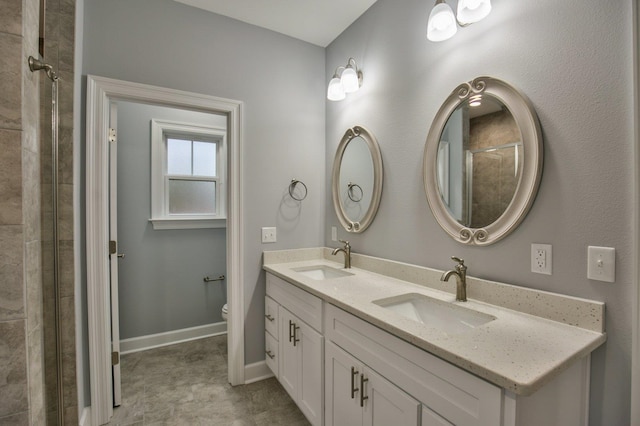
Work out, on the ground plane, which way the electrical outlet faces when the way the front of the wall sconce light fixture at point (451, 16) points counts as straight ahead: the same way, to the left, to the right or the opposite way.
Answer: the same way

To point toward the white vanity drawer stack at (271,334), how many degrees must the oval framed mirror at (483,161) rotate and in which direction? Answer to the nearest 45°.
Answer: approximately 45° to its right

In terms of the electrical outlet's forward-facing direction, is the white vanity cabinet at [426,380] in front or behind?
in front

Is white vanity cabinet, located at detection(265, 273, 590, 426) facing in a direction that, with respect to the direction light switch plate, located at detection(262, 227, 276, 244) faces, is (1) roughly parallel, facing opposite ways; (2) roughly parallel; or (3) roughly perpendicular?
roughly perpendicular

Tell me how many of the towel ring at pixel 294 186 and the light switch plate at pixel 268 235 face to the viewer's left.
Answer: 0

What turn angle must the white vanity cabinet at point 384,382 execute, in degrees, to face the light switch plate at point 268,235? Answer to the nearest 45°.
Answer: approximately 90° to its right

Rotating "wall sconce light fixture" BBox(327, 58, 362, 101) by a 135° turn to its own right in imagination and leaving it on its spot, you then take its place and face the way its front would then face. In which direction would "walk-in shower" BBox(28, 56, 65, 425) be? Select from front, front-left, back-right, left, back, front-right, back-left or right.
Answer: back-left

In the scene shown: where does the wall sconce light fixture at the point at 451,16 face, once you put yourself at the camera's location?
facing the viewer and to the left of the viewer

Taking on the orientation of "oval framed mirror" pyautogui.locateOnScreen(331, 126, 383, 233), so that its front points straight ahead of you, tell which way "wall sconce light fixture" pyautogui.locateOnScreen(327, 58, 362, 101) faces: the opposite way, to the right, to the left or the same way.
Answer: the same way

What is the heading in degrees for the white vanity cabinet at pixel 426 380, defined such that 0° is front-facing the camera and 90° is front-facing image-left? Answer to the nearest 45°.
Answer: approximately 45°

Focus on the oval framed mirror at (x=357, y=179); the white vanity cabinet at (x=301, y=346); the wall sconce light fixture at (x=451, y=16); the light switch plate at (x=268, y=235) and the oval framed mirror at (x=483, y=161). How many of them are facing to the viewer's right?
0

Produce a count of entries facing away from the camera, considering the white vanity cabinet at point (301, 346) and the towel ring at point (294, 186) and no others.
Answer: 0

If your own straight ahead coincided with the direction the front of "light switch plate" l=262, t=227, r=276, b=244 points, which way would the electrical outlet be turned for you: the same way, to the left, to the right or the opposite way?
to the right

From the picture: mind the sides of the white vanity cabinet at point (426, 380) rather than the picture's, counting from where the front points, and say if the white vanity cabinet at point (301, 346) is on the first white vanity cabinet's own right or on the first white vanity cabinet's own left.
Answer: on the first white vanity cabinet's own right

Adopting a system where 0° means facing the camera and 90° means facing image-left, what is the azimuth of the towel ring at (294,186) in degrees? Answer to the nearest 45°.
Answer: approximately 315°
